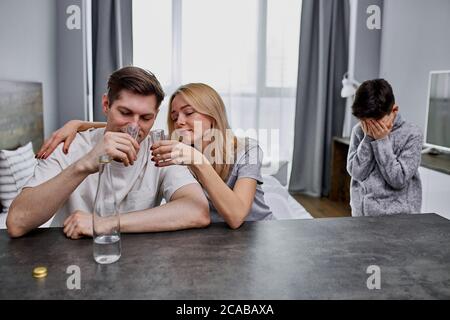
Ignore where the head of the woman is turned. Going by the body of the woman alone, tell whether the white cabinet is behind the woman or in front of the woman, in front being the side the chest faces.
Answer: behind

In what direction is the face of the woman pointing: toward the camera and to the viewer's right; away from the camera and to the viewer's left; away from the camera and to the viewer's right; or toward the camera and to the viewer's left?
toward the camera and to the viewer's left

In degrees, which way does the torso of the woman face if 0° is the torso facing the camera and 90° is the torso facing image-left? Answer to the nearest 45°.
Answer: approximately 45°

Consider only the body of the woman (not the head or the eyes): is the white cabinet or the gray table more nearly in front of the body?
the gray table

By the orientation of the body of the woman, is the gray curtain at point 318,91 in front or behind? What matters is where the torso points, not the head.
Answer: behind

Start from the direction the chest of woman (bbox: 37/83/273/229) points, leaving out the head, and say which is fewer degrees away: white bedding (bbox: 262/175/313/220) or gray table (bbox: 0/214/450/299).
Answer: the gray table

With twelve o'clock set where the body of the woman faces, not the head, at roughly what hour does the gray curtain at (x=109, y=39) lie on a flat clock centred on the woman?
The gray curtain is roughly at 4 o'clock from the woman.
